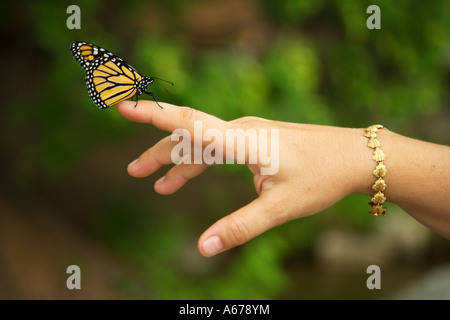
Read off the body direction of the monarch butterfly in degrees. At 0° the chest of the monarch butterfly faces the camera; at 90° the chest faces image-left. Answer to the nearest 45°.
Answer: approximately 270°
